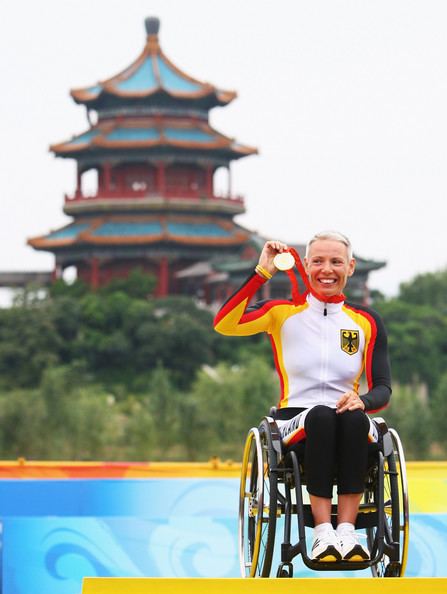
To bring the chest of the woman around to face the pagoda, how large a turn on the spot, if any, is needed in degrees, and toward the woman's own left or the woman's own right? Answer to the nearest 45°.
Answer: approximately 180°

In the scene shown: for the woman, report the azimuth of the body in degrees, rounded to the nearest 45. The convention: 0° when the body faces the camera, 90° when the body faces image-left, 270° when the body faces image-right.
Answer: approximately 0°

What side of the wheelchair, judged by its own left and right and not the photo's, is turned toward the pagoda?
back
